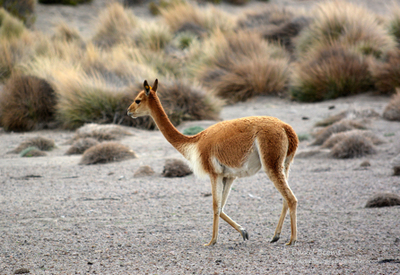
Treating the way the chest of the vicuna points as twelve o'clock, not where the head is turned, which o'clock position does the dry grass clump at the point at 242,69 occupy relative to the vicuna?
The dry grass clump is roughly at 3 o'clock from the vicuna.

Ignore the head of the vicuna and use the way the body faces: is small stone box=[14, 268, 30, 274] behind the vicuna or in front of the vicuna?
in front

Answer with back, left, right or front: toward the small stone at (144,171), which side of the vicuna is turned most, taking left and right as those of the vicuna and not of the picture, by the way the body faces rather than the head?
right

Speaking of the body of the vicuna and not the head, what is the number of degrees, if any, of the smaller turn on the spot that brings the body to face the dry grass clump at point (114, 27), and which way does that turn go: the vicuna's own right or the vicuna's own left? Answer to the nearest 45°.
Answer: approximately 90° to the vicuna's own right

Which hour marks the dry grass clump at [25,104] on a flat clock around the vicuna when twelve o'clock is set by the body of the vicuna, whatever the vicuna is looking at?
The dry grass clump is roughly at 2 o'clock from the vicuna.

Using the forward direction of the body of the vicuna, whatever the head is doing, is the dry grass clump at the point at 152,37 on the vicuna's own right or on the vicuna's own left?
on the vicuna's own right

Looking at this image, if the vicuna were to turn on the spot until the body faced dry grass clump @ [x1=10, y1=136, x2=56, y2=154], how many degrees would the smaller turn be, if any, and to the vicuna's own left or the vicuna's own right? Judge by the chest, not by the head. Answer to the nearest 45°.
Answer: approximately 45° to the vicuna's own right

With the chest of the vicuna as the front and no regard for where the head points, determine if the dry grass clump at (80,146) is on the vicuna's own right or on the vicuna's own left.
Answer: on the vicuna's own right

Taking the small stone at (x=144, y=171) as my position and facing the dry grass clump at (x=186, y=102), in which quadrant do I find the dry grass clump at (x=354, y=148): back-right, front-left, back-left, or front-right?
front-right

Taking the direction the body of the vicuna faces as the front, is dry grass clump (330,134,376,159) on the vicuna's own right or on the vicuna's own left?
on the vicuna's own right

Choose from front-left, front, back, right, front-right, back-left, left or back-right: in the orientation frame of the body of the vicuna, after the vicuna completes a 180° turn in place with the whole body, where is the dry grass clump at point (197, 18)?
left

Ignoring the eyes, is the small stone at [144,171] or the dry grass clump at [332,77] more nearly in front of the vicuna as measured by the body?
the small stone

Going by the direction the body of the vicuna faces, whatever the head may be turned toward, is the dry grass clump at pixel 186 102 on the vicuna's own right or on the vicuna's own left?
on the vicuna's own right

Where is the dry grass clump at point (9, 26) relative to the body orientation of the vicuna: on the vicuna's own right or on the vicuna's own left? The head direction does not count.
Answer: on the vicuna's own right

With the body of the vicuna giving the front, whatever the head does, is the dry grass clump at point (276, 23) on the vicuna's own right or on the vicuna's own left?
on the vicuna's own right

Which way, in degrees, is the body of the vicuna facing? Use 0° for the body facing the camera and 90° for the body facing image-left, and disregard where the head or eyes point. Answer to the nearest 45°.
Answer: approximately 90°
